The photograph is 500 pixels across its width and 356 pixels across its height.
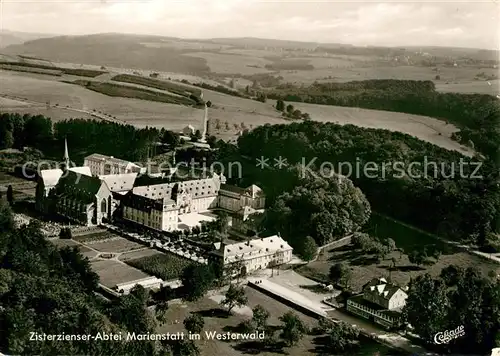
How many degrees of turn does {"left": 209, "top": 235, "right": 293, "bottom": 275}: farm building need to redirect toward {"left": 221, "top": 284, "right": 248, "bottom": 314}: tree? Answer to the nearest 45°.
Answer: approximately 45° to its right

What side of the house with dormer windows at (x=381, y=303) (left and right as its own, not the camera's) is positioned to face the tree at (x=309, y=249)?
right

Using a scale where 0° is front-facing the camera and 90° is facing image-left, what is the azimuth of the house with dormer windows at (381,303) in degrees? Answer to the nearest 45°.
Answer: approximately 45°

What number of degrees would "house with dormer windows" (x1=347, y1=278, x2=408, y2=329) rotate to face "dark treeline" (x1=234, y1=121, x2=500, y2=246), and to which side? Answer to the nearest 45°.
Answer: approximately 135° to its right

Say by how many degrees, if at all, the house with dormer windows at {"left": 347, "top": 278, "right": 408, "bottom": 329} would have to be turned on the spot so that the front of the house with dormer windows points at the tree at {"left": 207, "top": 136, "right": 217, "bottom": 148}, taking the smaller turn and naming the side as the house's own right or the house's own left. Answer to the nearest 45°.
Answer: approximately 90° to the house's own right

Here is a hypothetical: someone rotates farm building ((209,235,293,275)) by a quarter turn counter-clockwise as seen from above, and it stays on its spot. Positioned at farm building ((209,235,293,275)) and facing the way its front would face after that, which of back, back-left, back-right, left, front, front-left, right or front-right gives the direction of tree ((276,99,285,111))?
front-left

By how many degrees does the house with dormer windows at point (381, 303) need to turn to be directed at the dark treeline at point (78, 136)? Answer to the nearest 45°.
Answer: approximately 90° to its right

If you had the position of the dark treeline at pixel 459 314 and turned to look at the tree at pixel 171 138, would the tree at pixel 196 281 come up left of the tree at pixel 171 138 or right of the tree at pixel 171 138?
left

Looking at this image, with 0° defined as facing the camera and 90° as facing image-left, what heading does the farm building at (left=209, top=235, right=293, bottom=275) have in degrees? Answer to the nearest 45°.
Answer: approximately 315°

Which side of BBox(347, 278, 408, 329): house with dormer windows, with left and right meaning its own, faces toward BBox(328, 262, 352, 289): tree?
right

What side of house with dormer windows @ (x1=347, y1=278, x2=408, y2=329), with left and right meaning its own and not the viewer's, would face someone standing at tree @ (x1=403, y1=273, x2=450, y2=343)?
left

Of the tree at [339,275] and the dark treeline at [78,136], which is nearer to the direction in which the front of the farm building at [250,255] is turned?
the tree
